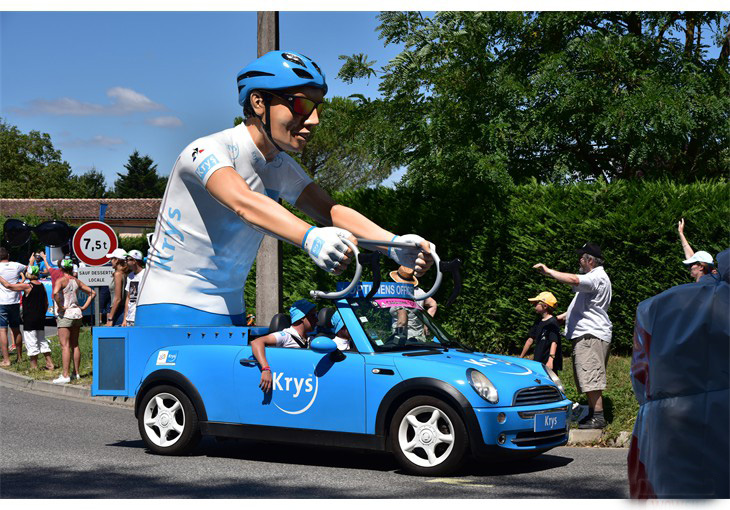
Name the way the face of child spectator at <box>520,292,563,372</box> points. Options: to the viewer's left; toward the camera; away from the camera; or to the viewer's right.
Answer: to the viewer's left

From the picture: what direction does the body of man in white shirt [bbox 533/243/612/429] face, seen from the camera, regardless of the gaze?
to the viewer's left

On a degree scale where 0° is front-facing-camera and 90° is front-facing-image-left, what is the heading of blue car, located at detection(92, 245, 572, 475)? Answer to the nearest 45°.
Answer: approximately 315°

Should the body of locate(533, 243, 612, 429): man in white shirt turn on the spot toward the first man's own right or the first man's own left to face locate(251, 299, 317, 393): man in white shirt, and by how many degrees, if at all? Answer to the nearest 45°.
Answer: approximately 45° to the first man's own left

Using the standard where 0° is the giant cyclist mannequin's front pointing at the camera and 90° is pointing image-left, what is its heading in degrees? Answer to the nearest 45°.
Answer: approximately 315°

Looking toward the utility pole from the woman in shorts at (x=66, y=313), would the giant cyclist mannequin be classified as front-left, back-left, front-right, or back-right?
front-right

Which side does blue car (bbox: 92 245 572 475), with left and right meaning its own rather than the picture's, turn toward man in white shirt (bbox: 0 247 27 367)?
back

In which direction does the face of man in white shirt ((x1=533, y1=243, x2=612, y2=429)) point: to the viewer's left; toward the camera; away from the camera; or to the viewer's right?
to the viewer's left

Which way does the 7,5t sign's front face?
toward the camera

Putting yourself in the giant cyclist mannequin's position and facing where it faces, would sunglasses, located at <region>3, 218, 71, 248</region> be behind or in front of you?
behind

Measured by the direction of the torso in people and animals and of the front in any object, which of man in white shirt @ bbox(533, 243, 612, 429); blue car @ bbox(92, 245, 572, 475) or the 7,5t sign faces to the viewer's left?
the man in white shirt

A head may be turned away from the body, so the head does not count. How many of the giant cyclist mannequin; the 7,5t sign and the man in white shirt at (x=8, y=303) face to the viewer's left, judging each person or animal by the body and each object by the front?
0
